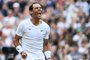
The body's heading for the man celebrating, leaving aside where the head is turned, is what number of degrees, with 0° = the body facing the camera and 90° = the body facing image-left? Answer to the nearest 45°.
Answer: approximately 315°
